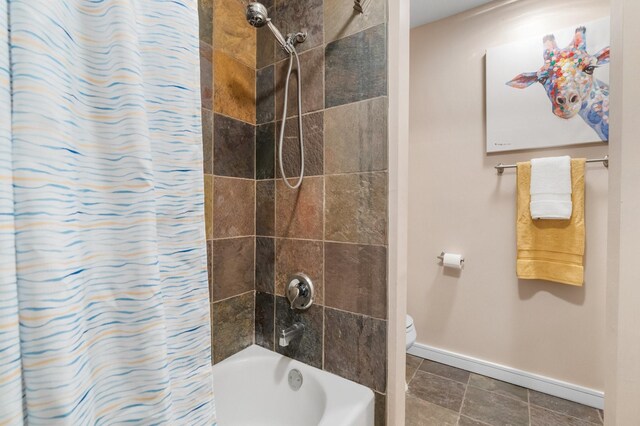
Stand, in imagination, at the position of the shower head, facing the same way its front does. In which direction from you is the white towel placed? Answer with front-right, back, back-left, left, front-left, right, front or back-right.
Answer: back-left

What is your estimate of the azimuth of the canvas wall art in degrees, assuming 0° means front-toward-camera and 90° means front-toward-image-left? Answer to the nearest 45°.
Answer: approximately 45°

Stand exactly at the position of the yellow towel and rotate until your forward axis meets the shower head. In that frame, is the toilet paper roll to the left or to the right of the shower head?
right

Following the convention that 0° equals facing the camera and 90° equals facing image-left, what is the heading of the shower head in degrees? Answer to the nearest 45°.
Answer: approximately 45°

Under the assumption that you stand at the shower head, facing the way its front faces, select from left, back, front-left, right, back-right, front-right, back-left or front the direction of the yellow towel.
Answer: back-left
